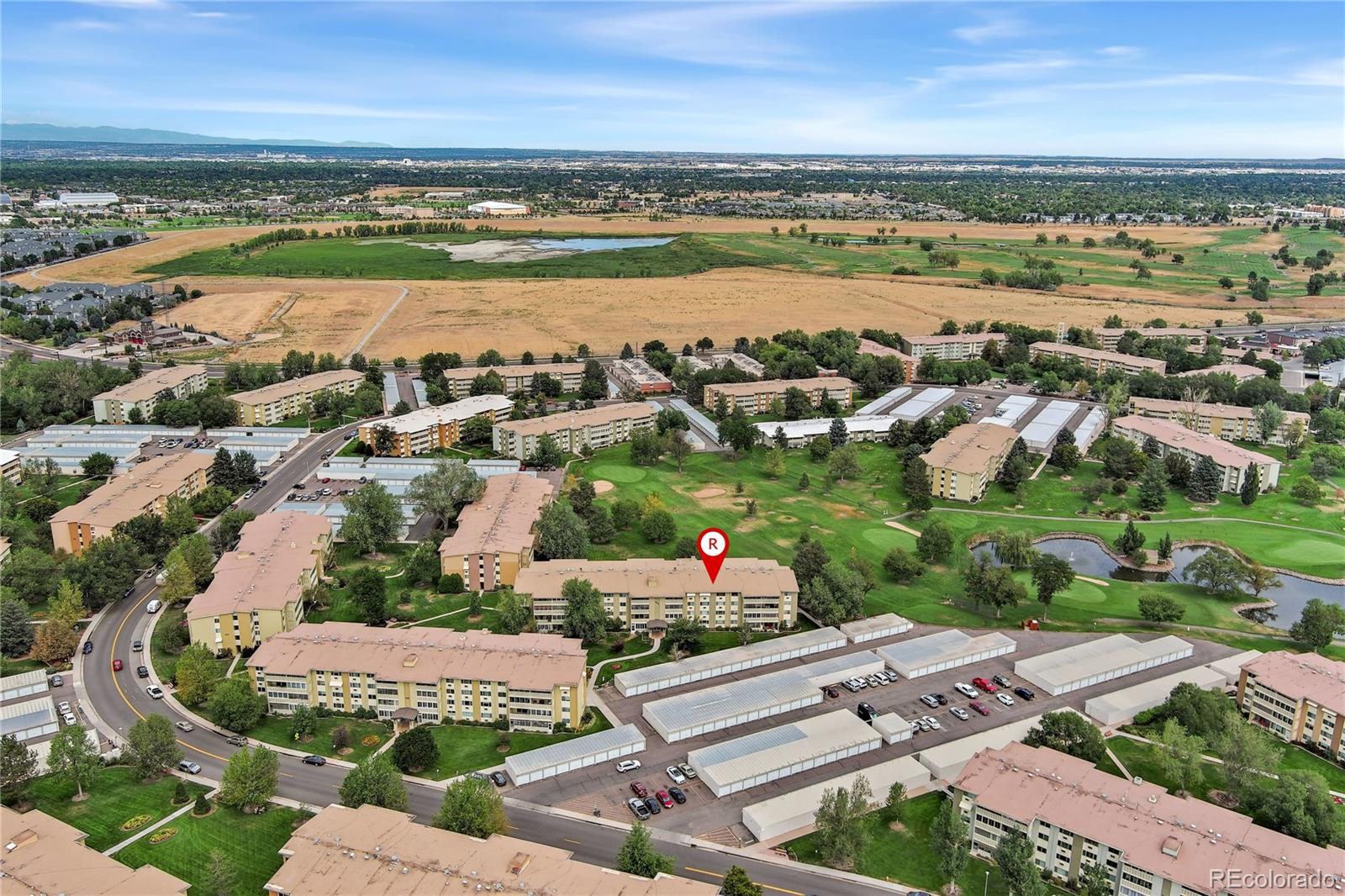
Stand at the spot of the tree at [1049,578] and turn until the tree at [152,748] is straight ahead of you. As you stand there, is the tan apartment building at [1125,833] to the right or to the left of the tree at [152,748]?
left

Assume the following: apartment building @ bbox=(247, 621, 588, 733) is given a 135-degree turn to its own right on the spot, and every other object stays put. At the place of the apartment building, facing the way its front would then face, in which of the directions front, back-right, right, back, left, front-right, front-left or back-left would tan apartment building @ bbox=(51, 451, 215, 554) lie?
front

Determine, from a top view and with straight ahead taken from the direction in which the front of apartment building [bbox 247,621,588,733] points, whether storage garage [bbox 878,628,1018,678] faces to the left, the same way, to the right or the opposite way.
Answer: the same way

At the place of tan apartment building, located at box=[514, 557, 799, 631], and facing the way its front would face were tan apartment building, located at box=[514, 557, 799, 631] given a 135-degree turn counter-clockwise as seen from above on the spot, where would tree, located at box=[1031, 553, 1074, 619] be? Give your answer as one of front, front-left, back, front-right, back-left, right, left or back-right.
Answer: front-right

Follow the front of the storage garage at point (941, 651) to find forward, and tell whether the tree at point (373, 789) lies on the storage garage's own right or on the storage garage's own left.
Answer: on the storage garage's own right

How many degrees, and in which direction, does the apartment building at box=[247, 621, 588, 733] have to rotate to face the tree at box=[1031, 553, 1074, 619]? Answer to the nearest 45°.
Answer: approximately 90° to its left

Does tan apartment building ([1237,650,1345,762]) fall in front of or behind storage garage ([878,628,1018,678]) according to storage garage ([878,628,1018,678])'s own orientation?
in front

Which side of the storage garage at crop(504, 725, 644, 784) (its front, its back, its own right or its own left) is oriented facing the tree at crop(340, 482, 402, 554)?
back

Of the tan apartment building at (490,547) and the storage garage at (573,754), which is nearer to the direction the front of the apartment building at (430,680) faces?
the storage garage

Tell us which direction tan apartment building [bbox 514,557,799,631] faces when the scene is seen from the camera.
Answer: facing the viewer

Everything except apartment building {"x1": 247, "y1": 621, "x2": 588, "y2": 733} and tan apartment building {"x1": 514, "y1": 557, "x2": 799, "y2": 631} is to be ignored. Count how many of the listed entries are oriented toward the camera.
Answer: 2

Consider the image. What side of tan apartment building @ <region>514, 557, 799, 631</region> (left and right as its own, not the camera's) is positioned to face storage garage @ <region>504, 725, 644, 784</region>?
front

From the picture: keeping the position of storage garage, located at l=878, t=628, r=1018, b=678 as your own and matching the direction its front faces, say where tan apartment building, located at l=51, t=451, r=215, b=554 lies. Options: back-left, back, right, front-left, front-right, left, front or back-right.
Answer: back-right

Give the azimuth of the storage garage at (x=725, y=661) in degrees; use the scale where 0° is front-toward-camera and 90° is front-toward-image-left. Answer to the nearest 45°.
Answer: approximately 315°

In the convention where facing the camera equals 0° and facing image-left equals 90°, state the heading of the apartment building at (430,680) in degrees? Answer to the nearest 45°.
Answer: approximately 0°

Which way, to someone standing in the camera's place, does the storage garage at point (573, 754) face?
facing the viewer and to the right of the viewer

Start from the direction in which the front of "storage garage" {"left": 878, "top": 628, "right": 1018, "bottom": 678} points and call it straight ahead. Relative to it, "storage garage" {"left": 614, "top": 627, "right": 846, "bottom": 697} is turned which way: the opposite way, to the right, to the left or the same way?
the same way
